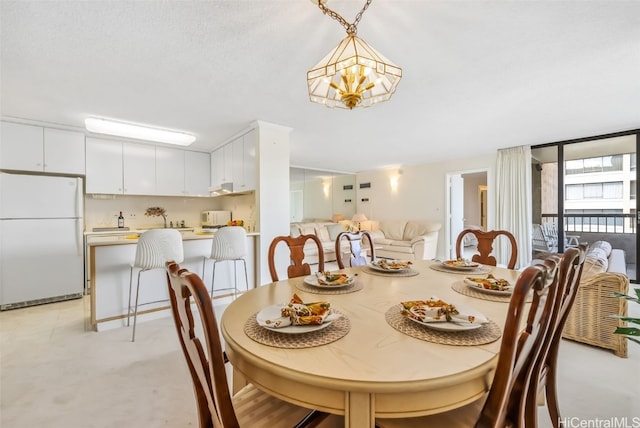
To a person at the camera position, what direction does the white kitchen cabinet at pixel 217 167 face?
facing the viewer and to the left of the viewer

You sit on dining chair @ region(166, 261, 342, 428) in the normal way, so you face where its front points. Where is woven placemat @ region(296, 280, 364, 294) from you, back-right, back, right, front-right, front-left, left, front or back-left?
front

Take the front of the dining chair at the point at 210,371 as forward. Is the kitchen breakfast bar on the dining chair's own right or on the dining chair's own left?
on the dining chair's own left

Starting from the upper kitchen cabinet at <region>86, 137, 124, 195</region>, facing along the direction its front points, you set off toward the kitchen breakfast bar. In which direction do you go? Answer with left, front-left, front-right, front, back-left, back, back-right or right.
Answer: front

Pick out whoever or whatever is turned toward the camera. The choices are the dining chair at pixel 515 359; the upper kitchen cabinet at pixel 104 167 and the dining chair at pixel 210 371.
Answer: the upper kitchen cabinet

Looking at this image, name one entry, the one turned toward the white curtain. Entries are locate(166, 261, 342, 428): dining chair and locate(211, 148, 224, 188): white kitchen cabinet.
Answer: the dining chair

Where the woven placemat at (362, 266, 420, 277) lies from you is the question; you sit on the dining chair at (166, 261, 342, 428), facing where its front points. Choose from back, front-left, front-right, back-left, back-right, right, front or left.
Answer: front

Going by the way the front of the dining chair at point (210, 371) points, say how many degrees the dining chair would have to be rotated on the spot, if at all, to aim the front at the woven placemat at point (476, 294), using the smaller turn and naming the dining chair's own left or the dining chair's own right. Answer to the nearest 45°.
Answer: approximately 45° to the dining chair's own right

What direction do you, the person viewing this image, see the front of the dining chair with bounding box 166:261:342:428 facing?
facing away from the viewer and to the right of the viewer

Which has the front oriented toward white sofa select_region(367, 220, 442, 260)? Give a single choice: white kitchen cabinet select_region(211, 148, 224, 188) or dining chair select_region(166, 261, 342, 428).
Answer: the dining chair

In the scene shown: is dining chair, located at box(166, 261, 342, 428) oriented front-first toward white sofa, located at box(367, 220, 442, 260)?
yes

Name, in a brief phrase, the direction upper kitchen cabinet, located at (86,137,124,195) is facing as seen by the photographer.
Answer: facing the viewer

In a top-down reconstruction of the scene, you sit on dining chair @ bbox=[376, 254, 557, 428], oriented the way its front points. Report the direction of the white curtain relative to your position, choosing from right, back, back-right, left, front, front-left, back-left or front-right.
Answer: front-right

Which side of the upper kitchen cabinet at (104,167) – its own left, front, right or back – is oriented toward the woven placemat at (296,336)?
front

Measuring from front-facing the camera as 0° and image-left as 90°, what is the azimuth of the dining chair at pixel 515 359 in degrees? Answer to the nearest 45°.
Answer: approximately 135°

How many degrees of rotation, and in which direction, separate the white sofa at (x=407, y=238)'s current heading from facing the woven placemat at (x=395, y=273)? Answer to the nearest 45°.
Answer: approximately 45° to its left

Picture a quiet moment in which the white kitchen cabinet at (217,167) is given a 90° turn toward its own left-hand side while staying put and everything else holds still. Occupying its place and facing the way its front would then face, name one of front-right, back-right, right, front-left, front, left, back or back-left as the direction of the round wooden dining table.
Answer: front-right
